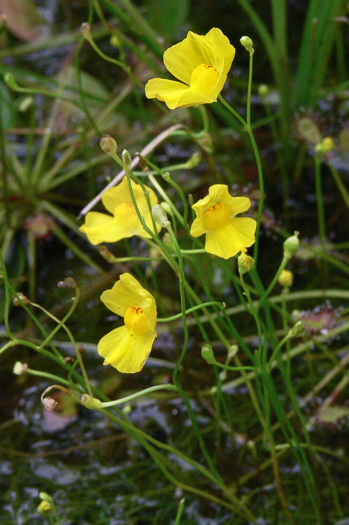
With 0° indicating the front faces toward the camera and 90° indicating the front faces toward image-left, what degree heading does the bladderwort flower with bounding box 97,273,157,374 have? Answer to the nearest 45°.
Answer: approximately 45°
